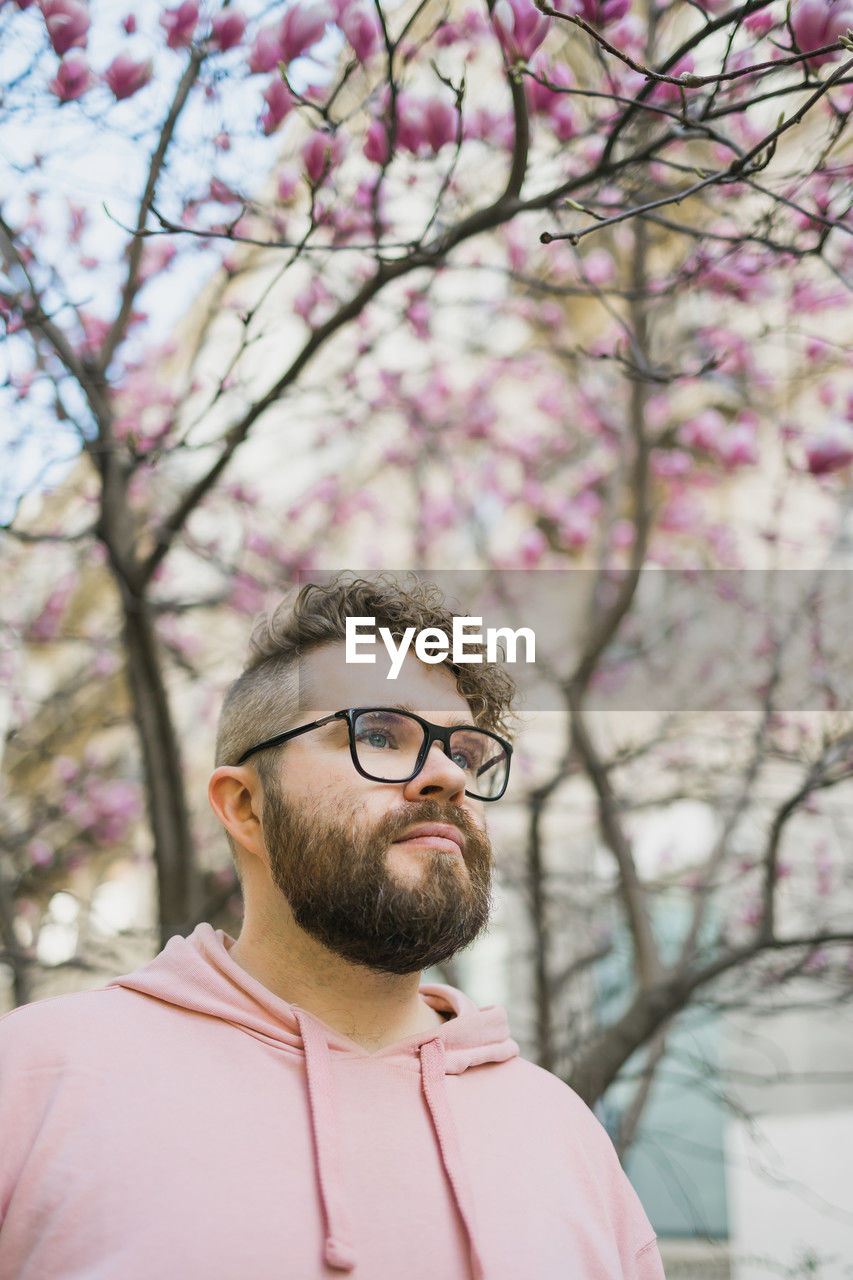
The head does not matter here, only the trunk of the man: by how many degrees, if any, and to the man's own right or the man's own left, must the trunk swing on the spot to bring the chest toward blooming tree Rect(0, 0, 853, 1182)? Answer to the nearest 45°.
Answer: approximately 135° to the man's own left

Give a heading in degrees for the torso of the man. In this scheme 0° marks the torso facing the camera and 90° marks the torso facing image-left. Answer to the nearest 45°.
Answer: approximately 315°
